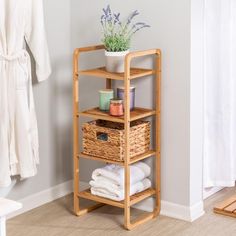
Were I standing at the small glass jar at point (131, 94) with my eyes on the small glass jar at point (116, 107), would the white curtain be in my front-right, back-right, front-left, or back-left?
back-left

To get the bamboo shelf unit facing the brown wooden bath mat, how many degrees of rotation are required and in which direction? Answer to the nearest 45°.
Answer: approximately 135° to its left

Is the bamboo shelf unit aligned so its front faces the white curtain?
no

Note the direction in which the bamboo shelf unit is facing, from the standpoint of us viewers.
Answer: facing the viewer and to the left of the viewer
